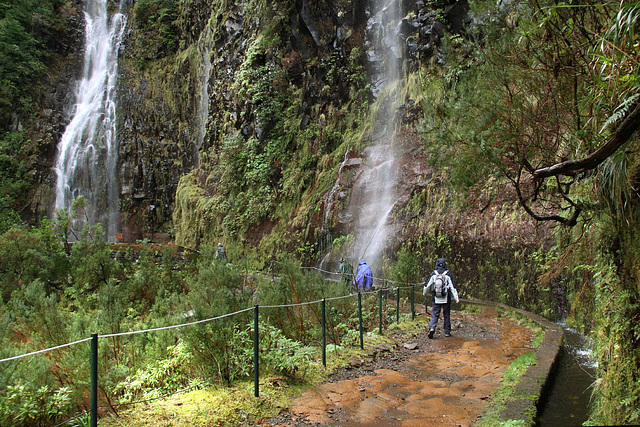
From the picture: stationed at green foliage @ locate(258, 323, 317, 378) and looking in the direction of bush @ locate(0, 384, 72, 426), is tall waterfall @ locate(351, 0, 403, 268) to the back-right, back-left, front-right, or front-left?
back-right

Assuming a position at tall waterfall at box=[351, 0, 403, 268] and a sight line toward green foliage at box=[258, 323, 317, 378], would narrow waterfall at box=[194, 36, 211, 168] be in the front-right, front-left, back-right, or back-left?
back-right

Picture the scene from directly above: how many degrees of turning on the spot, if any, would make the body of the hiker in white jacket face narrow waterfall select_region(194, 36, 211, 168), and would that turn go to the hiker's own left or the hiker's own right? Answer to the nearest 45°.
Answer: approximately 45° to the hiker's own left

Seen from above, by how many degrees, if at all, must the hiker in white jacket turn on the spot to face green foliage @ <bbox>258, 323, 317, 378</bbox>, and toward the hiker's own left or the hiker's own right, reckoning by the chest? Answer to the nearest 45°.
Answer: approximately 135° to the hiker's own left

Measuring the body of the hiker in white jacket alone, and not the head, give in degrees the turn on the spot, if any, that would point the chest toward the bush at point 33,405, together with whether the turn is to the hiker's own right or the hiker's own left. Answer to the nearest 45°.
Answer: approximately 135° to the hiker's own left

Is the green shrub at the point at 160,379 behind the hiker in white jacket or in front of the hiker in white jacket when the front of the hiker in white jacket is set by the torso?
behind

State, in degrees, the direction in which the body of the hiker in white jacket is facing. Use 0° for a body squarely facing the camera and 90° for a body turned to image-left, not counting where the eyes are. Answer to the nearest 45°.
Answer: approximately 180°

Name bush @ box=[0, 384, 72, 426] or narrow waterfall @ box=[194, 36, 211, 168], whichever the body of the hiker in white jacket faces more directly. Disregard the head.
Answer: the narrow waterfall

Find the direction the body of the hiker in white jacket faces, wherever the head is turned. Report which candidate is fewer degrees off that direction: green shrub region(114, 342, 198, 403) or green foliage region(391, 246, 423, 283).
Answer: the green foliage

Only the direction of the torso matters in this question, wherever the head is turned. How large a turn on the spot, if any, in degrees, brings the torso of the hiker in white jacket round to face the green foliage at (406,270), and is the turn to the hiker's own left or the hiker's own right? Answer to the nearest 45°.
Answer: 0° — they already face it
